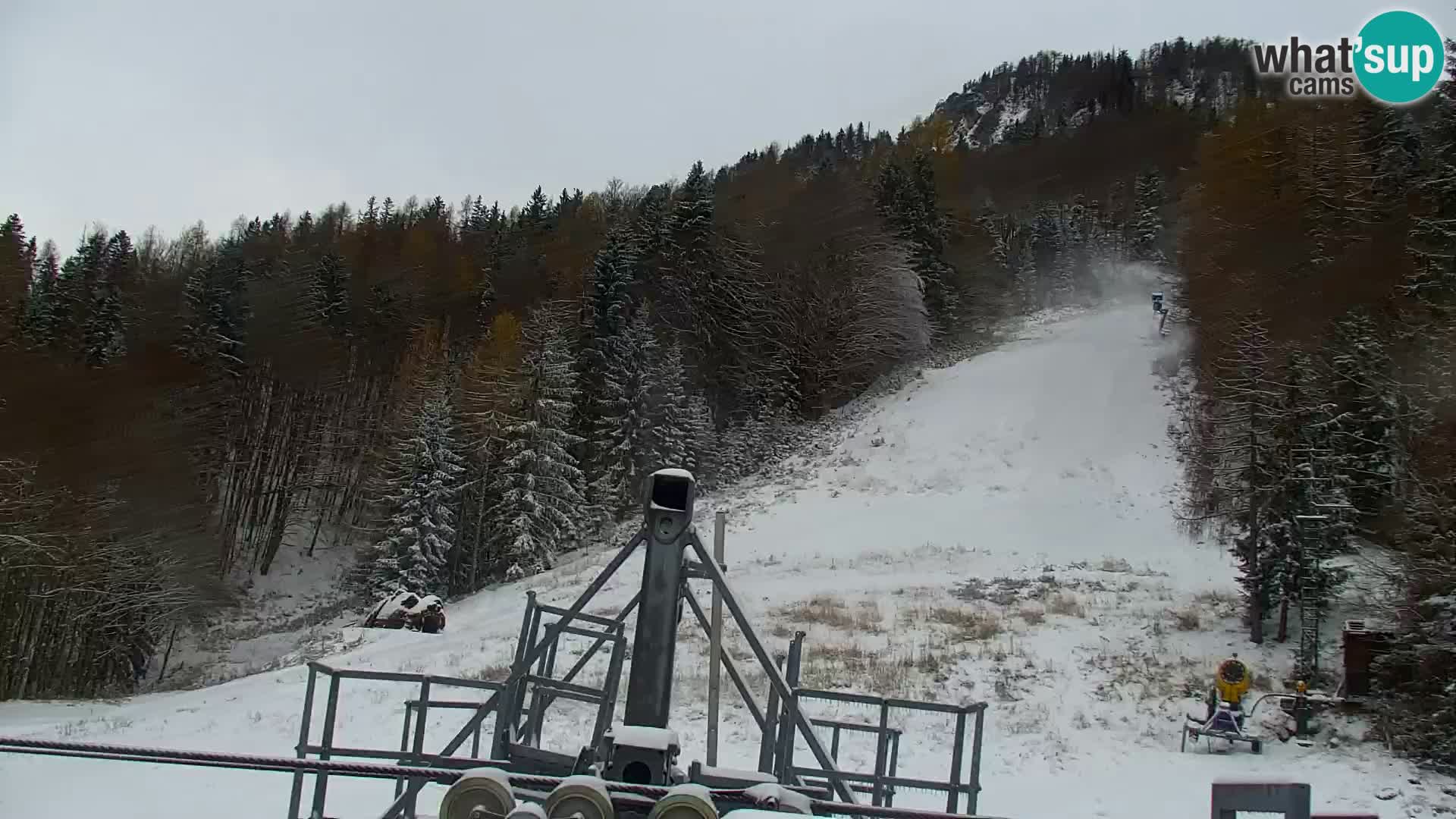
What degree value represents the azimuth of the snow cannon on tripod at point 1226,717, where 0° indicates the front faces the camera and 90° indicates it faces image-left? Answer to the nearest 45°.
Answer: approximately 0°

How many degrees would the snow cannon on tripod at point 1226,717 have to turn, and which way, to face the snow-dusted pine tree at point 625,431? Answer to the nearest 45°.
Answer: approximately 135° to its right

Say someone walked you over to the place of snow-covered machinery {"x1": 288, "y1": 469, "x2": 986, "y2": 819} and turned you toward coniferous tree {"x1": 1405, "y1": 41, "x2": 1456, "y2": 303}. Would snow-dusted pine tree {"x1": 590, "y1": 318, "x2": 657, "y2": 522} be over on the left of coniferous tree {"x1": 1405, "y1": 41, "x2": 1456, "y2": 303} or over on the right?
left

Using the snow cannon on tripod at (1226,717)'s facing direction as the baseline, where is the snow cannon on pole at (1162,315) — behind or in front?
behind

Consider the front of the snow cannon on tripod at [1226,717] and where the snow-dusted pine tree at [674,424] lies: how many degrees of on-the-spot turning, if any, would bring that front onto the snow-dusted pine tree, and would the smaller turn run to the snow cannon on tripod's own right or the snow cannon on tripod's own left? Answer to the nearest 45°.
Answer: approximately 135° to the snow cannon on tripod's own right

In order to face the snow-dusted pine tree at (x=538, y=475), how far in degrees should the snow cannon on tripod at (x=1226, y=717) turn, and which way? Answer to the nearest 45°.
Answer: approximately 135° to its right

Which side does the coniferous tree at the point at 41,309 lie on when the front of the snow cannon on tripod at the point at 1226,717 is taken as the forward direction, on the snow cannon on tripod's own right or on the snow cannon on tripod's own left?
on the snow cannon on tripod's own right

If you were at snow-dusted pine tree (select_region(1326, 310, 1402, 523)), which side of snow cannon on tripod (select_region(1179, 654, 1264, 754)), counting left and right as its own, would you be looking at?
back

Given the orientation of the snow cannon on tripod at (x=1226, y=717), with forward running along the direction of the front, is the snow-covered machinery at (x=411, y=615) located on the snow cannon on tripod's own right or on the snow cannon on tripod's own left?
on the snow cannon on tripod's own right

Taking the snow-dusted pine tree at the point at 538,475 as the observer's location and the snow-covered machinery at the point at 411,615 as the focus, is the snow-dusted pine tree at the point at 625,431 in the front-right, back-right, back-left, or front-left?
back-left
